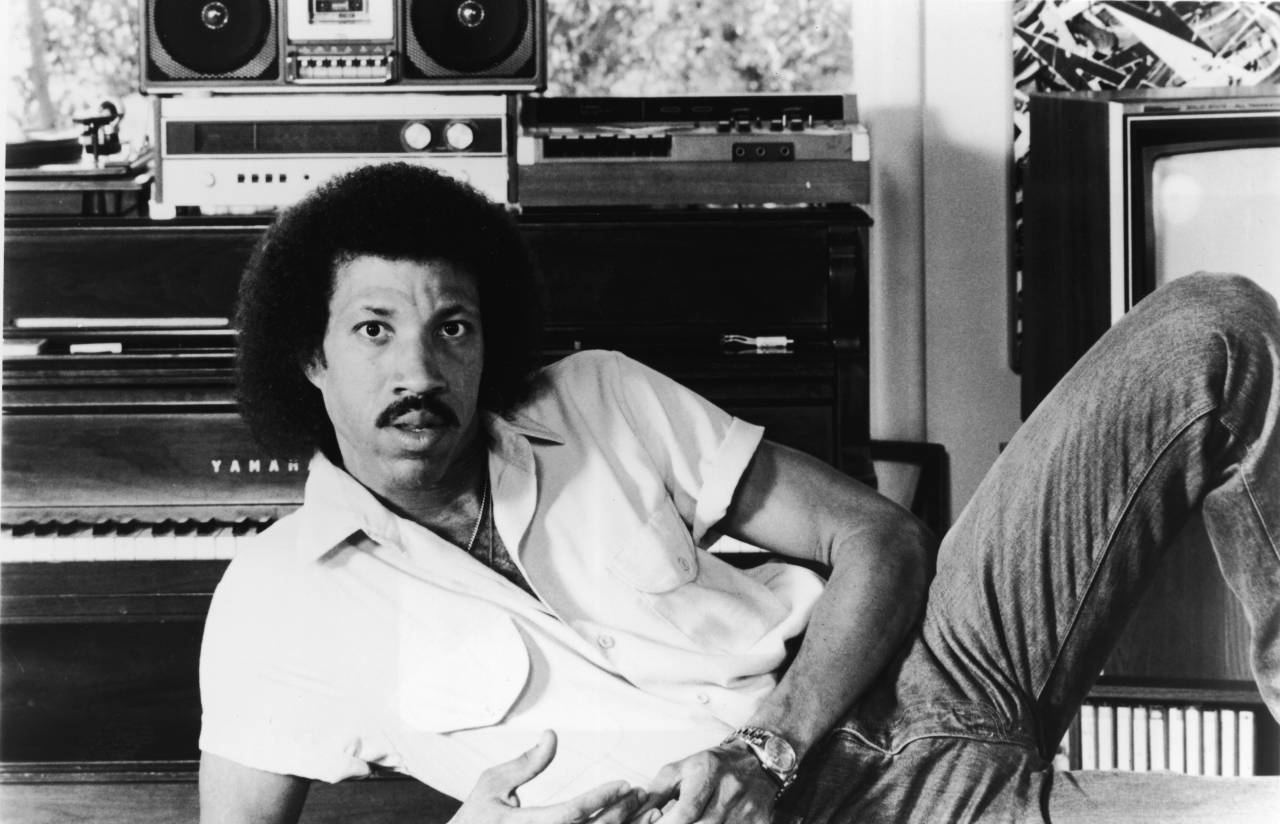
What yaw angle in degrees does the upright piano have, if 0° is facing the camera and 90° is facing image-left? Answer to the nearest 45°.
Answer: approximately 0°

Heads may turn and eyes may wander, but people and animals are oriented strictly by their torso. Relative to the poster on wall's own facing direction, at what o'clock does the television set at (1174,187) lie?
The television set is roughly at 12 o'clock from the poster on wall.
